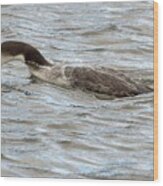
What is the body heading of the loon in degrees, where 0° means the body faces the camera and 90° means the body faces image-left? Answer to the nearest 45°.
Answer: approximately 90°
